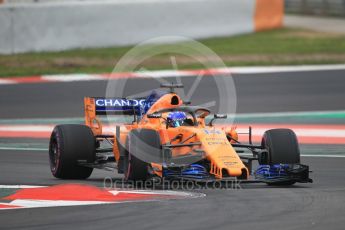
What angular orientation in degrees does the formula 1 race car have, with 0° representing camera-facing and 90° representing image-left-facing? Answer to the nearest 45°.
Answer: approximately 315°
